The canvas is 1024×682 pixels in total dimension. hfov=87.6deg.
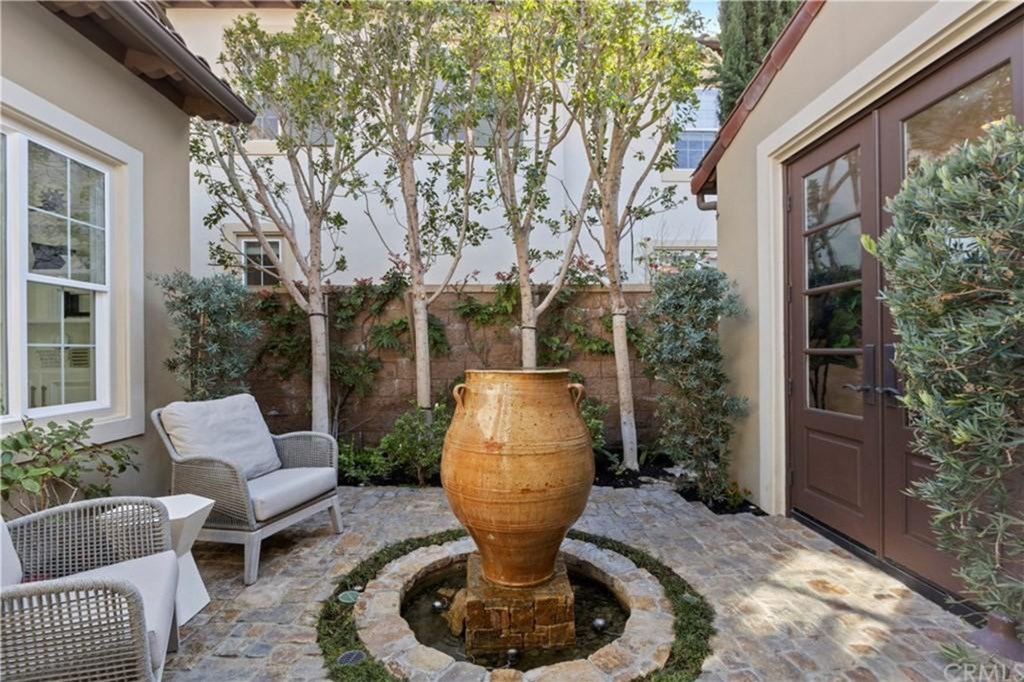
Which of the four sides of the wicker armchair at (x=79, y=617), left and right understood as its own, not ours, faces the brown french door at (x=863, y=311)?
front

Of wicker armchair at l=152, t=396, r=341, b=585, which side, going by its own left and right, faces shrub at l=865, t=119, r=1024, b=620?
front

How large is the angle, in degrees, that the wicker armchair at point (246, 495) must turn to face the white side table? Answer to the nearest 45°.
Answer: approximately 90° to its right

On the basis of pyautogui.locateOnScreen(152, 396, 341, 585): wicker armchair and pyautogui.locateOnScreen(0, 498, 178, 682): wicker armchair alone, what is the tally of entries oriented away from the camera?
0

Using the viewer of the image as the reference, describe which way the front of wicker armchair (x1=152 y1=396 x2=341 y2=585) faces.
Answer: facing the viewer and to the right of the viewer

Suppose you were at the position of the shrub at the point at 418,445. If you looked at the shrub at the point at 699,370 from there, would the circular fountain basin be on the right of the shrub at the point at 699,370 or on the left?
right

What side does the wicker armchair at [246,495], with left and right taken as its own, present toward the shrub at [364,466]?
left

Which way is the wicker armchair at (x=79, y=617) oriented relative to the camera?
to the viewer's right

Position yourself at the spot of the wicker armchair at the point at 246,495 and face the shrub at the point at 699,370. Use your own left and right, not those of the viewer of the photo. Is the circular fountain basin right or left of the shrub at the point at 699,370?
right

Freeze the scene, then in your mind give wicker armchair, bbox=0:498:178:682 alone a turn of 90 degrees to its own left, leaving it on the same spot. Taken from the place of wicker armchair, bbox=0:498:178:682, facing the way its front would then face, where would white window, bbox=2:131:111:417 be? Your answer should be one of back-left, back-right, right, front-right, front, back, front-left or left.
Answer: front

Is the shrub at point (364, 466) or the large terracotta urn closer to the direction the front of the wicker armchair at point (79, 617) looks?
the large terracotta urn

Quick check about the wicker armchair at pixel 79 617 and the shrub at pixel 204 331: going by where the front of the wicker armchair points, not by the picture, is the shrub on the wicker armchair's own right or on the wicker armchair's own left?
on the wicker armchair's own left
